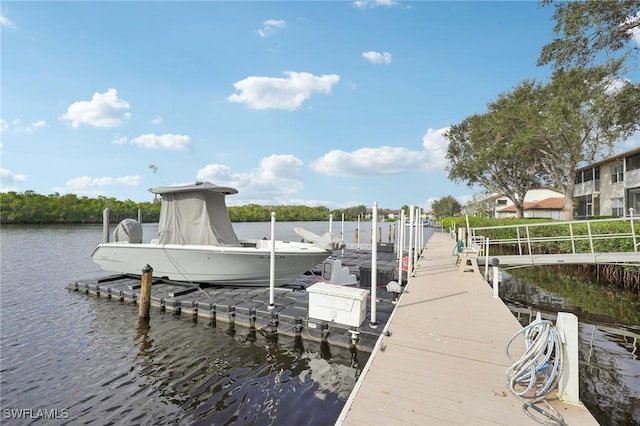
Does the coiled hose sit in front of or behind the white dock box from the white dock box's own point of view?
in front

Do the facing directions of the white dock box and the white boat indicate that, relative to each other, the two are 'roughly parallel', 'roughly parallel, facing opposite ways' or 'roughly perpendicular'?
roughly perpendicular

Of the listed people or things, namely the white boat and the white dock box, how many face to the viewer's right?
1

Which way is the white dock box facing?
toward the camera

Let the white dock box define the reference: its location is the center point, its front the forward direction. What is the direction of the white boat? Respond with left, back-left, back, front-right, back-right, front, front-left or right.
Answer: back-right

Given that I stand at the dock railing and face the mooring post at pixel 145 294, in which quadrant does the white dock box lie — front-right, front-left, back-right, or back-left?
front-left

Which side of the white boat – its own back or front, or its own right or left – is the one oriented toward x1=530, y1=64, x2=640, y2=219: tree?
front

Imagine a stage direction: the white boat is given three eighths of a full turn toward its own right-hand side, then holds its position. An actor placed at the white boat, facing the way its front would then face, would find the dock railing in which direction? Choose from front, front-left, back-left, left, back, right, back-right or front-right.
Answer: back-left

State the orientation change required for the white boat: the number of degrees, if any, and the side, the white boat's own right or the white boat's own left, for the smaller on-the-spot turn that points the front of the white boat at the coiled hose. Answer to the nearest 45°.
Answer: approximately 45° to the white boat's own right

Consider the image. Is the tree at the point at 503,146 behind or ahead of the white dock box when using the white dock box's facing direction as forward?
behind

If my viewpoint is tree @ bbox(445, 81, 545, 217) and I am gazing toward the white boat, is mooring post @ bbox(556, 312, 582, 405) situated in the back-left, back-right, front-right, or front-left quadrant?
front-left
